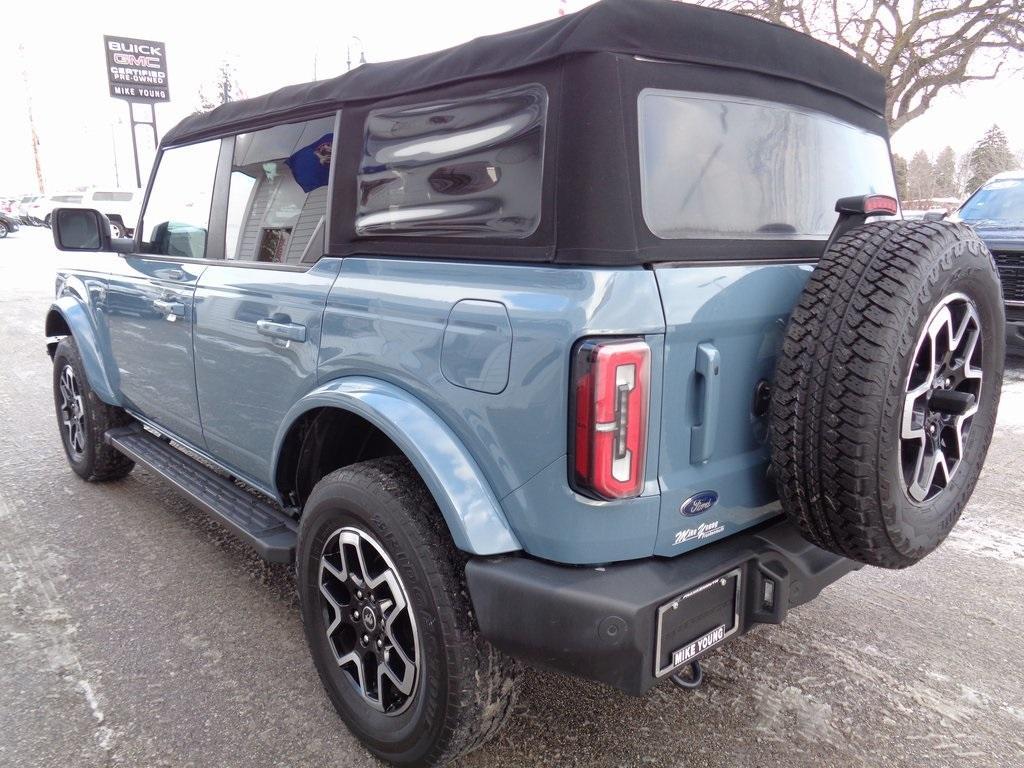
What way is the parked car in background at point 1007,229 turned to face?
toward the camera

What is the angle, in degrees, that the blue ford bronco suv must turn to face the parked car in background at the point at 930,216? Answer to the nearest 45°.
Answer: approximately 90° to its right

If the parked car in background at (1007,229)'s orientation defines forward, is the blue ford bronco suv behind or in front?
in front

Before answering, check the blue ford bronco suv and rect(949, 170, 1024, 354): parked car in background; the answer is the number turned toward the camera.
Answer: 1

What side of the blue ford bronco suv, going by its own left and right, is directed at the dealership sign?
front

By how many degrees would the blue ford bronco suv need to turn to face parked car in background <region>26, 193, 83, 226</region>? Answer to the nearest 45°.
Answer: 0° — it already faces it

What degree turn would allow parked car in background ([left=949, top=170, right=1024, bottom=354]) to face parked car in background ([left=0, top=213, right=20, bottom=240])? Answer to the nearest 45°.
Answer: approximately 90° to its right

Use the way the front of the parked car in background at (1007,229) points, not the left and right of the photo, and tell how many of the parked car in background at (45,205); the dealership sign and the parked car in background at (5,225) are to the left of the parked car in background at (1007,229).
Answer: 0

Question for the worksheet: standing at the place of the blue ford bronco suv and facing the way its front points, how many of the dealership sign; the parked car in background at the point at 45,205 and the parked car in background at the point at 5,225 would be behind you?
0

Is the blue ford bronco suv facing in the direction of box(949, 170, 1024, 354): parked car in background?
no

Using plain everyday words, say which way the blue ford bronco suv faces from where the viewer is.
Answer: facing away from the viewer and to the left of the viewer

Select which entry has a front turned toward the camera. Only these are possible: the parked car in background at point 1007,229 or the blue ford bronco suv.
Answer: the parked car in background

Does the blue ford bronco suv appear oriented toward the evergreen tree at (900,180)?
no

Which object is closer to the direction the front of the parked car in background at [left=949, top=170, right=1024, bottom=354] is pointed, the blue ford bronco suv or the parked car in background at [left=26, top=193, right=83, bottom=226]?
the blue ford bronco suv
